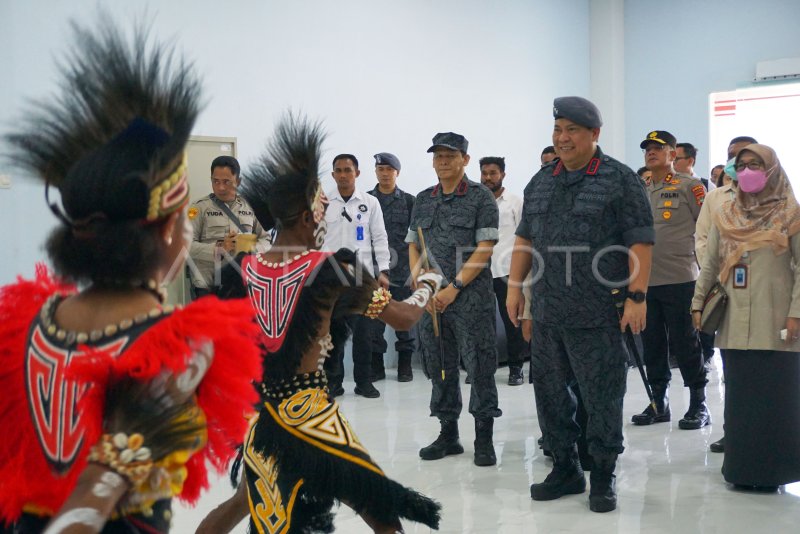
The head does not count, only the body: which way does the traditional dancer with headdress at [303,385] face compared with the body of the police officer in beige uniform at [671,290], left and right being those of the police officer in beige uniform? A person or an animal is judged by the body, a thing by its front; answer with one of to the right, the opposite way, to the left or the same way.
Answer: the opposite way

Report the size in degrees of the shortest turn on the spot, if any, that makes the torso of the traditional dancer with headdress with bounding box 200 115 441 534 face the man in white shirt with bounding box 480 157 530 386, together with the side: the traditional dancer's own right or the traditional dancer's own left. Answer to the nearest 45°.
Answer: approximately 45° to the traditional dancer's own left

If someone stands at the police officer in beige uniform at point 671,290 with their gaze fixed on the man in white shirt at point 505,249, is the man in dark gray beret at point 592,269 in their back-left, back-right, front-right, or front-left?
back-left

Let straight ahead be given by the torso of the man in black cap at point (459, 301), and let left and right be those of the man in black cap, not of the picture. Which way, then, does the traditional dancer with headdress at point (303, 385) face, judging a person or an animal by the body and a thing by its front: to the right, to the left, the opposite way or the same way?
the opposite way

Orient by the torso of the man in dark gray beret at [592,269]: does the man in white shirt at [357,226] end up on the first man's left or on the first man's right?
on the first man's right

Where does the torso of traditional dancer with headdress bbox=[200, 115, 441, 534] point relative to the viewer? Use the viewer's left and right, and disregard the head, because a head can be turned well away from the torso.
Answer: facing away from the viewer and to the right of the viewer

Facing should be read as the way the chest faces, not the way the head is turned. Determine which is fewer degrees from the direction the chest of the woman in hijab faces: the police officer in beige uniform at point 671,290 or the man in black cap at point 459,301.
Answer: the man in black cap

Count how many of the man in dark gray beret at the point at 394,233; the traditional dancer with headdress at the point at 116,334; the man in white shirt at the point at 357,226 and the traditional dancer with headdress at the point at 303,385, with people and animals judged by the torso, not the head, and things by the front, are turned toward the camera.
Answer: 2

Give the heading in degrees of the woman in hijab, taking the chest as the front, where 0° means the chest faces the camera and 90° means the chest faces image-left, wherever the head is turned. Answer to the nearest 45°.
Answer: approximately 45°

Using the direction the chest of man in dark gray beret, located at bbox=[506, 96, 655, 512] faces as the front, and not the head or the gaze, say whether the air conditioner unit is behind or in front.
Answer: behind

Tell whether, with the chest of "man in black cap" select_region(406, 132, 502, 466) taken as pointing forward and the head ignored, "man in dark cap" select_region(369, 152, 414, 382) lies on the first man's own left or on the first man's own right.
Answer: on the first man's own right

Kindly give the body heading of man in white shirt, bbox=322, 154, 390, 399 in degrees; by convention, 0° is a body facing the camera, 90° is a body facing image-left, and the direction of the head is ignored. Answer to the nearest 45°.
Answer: approximately 0°
